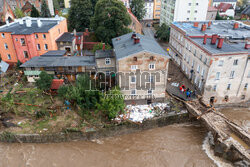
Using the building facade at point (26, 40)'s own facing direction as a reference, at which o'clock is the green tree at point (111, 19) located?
The green tree is roughly at 9 o'clock from the building facade.

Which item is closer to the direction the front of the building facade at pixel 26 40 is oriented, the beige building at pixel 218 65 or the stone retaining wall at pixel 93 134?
the stone retaining wall

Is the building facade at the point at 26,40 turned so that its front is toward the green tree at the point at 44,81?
yes

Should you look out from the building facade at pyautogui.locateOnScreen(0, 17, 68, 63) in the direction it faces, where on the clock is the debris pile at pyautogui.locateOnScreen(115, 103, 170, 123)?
The debris pile is roughly at 11 o'clock from the building facade.
